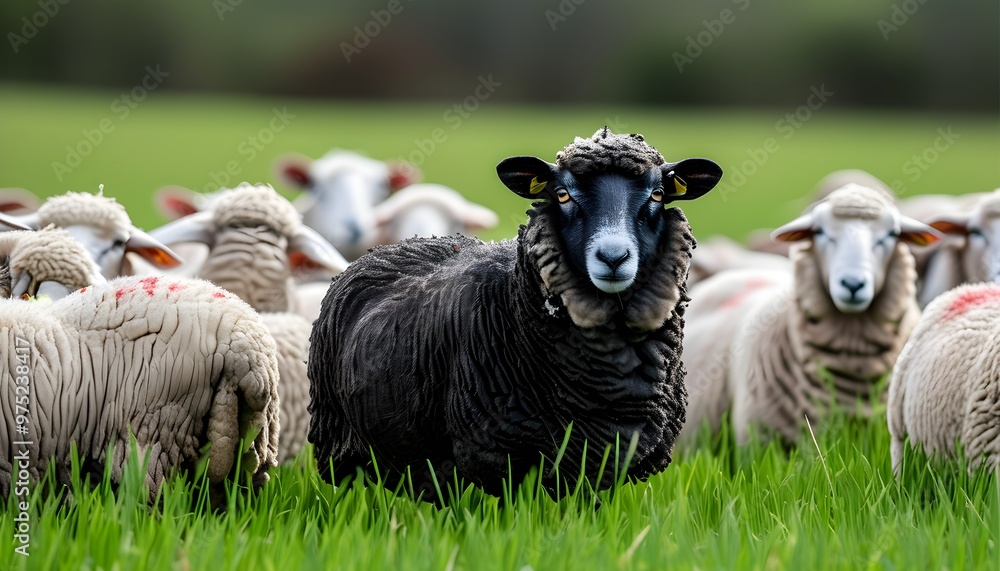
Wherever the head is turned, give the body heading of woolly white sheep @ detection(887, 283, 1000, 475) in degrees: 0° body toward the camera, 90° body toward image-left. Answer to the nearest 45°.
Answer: approximately 270°

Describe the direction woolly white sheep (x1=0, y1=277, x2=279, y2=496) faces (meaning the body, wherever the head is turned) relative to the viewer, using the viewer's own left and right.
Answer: facing to the left of the viewer

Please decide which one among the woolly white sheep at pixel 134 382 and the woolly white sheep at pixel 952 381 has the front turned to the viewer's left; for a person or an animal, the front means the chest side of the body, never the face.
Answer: the woolly white sheep at pixel 134 382
